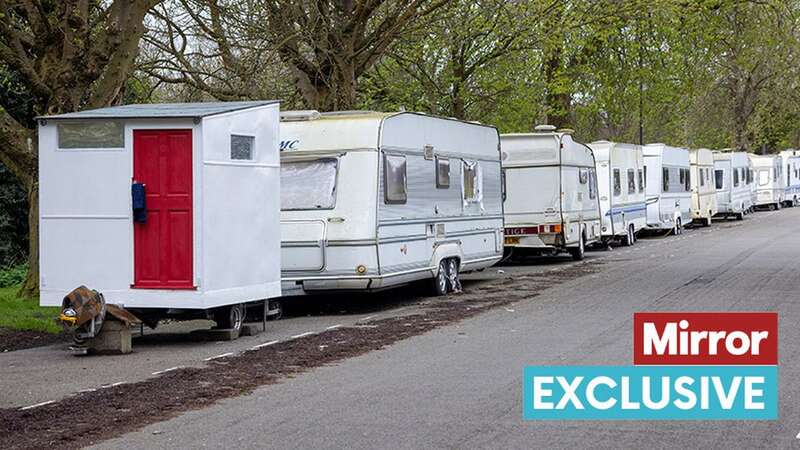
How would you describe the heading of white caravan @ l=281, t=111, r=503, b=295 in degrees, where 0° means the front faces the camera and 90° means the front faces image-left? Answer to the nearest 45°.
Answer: approximately 45°

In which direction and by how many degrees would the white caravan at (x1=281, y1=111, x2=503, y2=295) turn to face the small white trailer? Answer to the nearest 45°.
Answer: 0° — it already faces it

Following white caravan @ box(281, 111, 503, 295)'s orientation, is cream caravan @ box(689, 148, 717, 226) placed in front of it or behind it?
behind

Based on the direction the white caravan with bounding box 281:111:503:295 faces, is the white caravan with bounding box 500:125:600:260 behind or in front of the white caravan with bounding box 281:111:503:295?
behind

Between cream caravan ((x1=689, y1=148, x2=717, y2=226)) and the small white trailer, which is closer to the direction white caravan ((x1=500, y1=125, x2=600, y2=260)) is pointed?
the cream caravan

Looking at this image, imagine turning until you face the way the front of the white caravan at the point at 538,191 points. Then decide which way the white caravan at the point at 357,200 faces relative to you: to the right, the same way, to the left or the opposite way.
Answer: the opposite way

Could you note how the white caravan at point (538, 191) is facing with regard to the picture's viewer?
facing away from the viewer and to the right of the viewer
